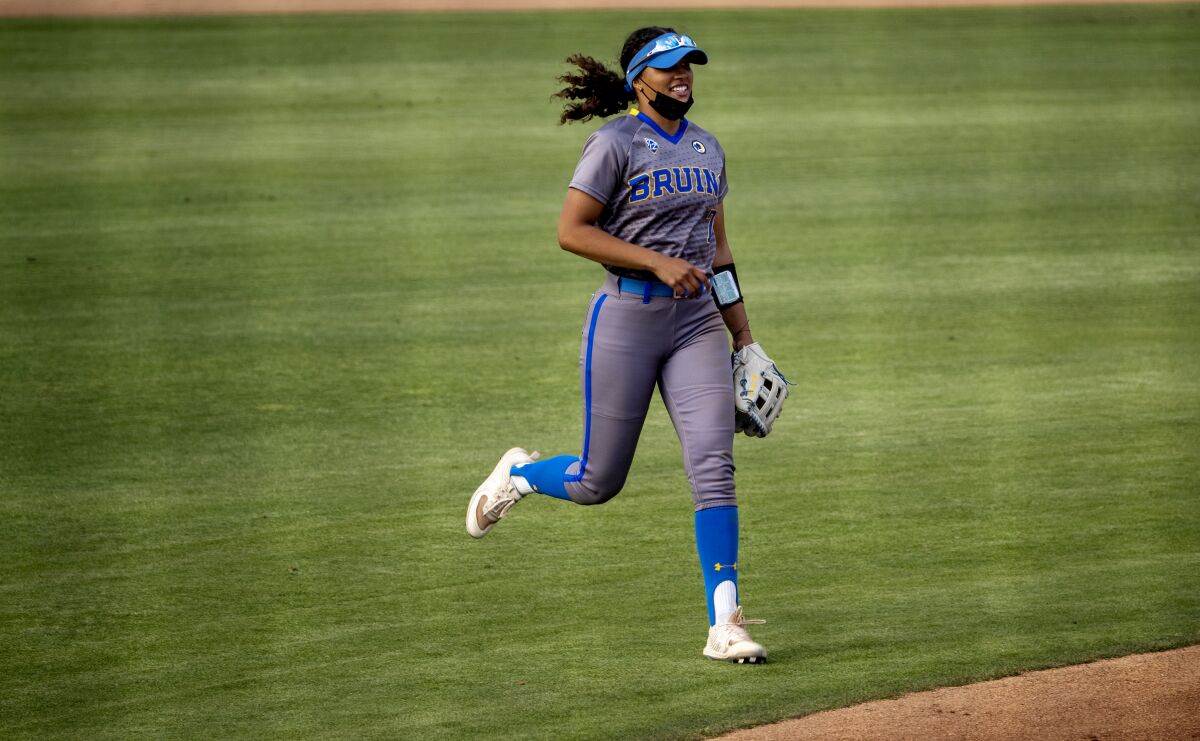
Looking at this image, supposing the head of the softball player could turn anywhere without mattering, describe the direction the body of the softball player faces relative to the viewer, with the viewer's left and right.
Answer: facing the viewer and to the right of the viewer
